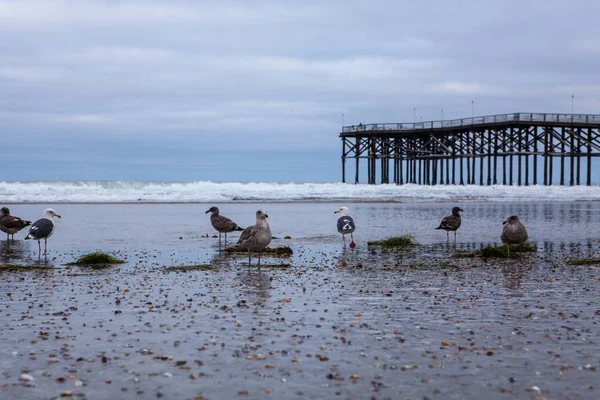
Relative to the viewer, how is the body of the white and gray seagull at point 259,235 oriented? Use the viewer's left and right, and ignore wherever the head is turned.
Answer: facing the viewer and to the right of the viewer

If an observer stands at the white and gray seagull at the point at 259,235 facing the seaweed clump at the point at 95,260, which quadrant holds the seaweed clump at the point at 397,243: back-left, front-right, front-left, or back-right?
back-right

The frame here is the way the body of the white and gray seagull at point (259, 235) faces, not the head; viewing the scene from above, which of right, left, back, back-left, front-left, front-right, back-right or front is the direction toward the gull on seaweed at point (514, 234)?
front-left

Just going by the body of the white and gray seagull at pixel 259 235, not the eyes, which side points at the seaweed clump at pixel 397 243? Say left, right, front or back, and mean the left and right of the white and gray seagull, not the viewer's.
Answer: left

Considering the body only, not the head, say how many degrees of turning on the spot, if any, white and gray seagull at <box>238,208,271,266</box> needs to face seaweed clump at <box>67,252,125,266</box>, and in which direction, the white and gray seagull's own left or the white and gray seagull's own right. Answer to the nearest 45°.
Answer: approximately 135° to the white and gray seagull's own right

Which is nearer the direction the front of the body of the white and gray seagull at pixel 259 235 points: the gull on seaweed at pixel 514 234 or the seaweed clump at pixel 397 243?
the gull on seaweed
